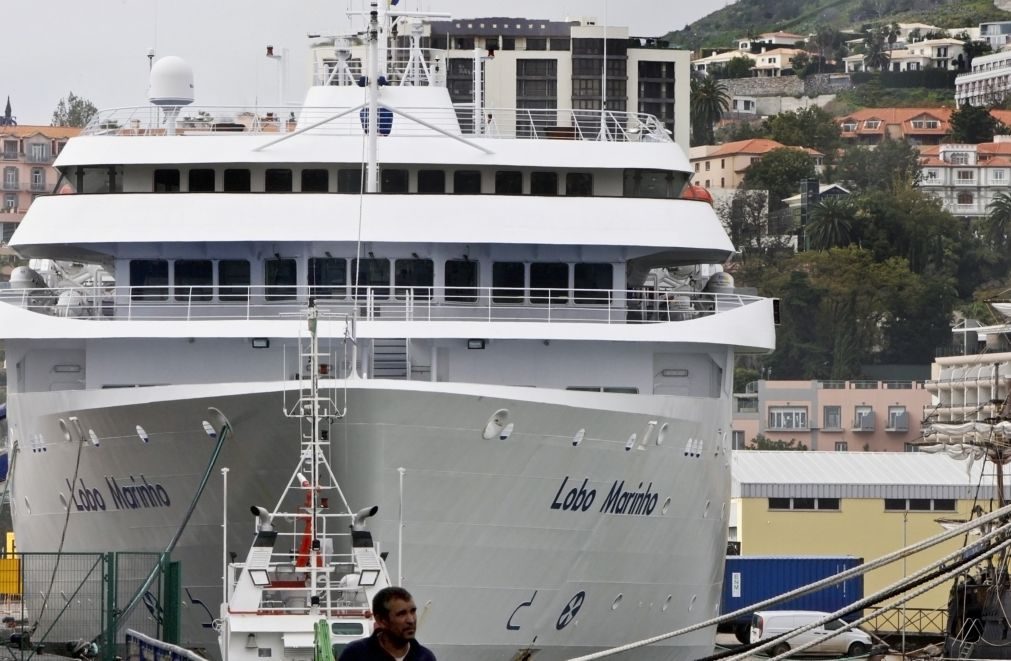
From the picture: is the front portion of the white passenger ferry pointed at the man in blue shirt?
yes

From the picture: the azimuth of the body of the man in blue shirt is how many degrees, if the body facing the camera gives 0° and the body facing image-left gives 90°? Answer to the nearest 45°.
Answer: approximately 315°

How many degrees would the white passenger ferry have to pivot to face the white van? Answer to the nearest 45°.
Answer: approximately 135° to its left

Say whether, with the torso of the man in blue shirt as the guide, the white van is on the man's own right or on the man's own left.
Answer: on the man's own left
